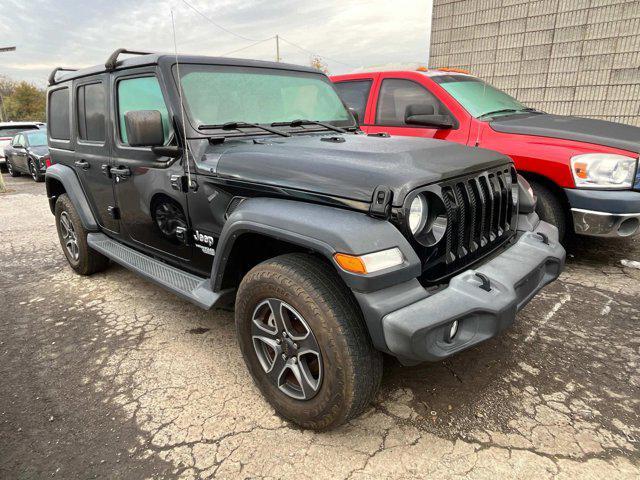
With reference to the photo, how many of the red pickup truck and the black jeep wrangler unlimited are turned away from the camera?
0

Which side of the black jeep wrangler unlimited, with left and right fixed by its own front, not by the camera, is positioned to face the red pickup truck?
left

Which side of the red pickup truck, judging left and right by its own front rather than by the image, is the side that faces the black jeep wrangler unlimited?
right

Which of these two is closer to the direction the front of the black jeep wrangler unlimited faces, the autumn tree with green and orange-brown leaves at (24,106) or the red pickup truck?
the red pickup truck

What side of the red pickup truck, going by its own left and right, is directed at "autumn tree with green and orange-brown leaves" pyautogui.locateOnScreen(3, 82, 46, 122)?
back

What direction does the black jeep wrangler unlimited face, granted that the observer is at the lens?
facing the viewer and to the right of the viewer

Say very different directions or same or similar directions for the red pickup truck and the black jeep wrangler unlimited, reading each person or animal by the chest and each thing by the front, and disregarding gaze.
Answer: same or similar directions

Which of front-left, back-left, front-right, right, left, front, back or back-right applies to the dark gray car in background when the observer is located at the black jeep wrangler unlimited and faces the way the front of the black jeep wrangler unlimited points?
back

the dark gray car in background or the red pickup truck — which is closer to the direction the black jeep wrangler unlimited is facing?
the red pickup truck

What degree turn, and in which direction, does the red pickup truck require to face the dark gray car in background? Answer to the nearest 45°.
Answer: approximately 135° to its right

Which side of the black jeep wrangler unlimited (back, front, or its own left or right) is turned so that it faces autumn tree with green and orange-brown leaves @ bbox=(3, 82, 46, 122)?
back
